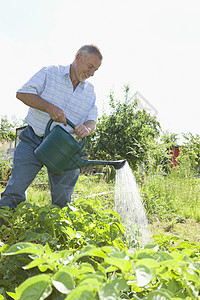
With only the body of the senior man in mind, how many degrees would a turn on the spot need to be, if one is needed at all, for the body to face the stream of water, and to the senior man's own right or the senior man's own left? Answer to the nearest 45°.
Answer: approximately 45° to the senior man's own left

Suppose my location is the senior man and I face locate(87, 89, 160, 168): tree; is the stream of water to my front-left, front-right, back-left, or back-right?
front-right

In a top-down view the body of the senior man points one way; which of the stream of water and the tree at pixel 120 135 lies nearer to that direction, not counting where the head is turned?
the stream of water

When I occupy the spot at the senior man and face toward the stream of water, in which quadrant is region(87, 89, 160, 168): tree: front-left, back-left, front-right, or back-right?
front-left

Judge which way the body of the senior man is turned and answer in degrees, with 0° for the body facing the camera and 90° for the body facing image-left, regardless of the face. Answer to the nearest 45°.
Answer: approximately 315°

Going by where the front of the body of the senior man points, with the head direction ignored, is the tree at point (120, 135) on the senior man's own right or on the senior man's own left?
on the senior man's own left
